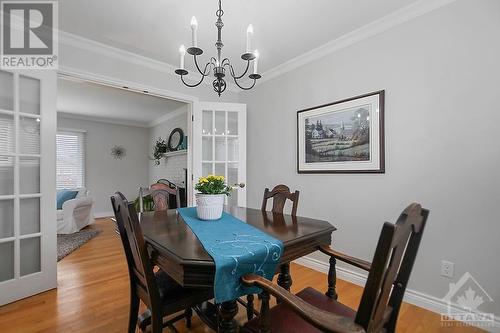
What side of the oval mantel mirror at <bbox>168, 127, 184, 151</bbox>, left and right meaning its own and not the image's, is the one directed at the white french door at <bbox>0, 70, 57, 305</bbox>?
front

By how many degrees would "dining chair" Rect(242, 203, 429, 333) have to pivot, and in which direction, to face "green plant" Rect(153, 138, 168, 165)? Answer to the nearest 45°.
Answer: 0° — it already faces it

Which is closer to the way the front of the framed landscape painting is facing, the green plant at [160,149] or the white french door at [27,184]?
the white french door

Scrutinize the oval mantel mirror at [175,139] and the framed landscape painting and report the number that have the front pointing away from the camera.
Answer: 0

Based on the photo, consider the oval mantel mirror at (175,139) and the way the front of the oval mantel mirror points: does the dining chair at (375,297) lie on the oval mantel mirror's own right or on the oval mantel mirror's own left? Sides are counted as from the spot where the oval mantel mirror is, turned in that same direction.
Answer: on the oval mantel mirror's own left

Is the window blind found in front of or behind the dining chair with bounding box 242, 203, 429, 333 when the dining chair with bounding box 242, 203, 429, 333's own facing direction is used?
in front

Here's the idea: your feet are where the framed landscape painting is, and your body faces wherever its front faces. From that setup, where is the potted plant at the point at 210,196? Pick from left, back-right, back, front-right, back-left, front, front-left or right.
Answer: front

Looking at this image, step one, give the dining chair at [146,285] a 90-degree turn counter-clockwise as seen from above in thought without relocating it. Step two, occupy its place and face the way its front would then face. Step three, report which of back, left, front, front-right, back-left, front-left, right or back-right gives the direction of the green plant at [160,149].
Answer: front-right

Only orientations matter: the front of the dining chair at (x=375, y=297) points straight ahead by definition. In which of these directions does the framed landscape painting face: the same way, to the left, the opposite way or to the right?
to the left

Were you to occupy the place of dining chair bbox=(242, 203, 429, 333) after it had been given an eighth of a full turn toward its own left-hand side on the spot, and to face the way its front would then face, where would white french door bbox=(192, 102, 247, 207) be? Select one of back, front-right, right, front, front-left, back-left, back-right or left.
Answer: front-right

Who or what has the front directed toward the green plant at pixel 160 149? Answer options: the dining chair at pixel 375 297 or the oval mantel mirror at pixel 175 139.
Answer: the dining chair

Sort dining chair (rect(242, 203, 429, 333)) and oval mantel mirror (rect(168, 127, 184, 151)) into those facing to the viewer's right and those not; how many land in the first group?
0

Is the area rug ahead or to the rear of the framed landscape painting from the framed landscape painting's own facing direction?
ahead

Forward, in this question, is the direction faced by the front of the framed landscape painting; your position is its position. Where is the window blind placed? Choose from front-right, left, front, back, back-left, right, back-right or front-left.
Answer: front-right

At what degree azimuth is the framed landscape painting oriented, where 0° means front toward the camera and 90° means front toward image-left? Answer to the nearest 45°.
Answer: approximately 45°

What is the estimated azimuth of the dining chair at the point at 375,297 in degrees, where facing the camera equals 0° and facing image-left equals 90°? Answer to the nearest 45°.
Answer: approximately 135°

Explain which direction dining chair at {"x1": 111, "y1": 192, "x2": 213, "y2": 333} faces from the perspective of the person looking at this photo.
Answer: facing away from the viewer and to the right of the viewer
